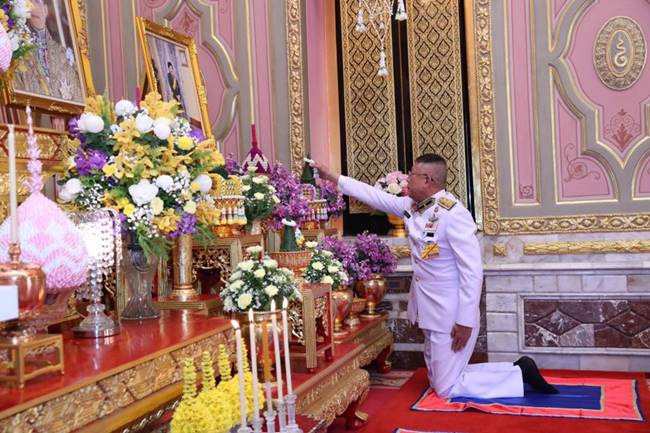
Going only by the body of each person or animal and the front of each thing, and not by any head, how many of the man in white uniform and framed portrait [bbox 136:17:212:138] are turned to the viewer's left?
1

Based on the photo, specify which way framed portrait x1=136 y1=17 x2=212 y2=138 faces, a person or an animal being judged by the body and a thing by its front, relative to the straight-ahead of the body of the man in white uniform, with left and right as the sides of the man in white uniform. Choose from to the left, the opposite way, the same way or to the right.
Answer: the opposite way

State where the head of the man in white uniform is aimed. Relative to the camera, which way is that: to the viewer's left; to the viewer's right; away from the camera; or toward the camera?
to the viewer's left

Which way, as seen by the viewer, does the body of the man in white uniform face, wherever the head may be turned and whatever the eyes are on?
to the viewer's left

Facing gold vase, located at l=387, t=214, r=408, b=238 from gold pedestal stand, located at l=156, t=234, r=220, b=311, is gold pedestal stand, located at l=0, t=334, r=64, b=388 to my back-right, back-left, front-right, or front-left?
back-right

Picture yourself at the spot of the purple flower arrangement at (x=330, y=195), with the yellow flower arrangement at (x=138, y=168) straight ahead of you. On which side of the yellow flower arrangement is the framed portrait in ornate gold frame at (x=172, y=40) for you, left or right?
right
